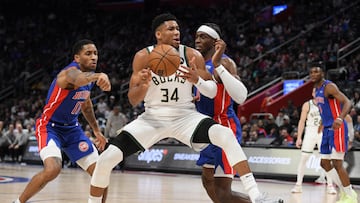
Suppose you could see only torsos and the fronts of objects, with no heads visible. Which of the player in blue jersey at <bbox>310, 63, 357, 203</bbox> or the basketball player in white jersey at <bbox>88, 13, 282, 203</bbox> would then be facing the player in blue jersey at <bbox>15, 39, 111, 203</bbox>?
the player in blue jersey at <bbox>310, 63, 357, 203</bbox>

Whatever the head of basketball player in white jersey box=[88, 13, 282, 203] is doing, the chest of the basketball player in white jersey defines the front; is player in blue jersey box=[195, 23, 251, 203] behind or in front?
behind

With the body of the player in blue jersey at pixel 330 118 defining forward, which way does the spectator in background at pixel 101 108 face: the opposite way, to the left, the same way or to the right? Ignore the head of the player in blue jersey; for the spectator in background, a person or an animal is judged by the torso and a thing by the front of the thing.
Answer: to the left

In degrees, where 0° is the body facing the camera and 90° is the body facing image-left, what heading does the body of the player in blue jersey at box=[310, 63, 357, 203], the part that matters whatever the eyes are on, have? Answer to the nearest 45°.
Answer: approximately 45°

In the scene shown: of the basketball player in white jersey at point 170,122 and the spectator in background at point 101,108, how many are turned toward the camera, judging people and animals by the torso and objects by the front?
2

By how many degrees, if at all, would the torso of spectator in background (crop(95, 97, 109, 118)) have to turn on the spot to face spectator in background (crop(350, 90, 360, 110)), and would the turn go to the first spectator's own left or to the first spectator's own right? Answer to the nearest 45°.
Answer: approximately 45° to the first spectator's own left

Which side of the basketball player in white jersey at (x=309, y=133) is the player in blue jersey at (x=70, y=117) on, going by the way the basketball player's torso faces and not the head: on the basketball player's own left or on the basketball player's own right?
on the basketball player's own right

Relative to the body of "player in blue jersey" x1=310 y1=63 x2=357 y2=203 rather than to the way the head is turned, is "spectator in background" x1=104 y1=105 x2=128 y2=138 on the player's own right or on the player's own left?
on the player's own right

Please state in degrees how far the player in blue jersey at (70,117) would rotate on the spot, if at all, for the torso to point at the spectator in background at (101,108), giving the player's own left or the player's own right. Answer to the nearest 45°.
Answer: approximately 135° to the player's own left

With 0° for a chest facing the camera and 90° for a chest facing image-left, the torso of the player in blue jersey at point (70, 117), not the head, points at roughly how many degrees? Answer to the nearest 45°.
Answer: approximately 315°

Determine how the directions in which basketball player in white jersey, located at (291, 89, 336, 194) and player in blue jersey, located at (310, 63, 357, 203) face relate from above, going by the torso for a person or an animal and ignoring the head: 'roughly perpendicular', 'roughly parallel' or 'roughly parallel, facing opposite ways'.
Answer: roughly perpendicular

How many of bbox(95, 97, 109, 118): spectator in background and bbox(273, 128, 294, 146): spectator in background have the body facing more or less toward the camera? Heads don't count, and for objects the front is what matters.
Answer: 2
